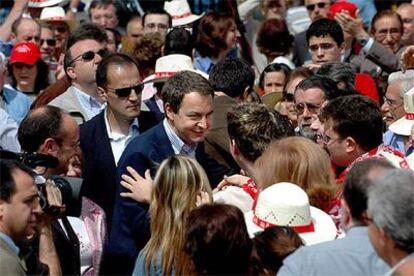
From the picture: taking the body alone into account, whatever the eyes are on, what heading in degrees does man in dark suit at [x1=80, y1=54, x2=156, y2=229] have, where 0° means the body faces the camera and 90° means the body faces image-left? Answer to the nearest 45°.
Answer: approximately 315°

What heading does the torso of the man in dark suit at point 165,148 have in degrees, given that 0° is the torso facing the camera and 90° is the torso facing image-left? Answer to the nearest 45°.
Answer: approximately 315°

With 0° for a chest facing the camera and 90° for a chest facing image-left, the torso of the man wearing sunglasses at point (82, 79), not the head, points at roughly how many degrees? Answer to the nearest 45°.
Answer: approximately 315°

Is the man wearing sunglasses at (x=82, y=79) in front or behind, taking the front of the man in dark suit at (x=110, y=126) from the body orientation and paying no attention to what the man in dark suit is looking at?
behind

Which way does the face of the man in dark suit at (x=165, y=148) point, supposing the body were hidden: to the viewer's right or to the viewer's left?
to the viewer's right

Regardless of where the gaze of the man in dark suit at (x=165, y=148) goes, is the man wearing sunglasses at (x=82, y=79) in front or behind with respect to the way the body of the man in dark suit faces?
behind
